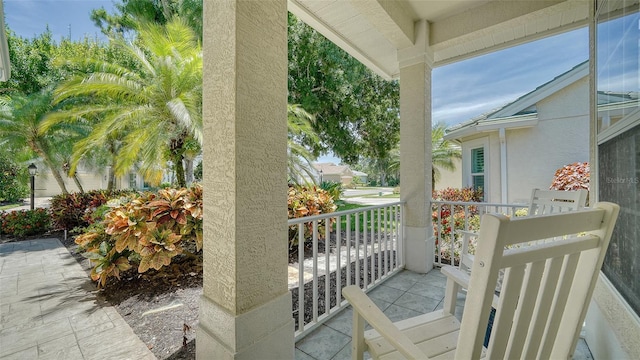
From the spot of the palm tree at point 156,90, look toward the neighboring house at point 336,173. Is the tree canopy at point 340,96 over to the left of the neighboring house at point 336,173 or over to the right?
right

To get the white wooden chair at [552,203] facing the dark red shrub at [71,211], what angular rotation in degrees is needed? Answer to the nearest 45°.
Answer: approximately 45° to its right

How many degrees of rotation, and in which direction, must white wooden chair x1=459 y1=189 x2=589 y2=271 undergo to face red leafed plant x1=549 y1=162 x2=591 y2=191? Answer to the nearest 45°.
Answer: approximately 135° to its right

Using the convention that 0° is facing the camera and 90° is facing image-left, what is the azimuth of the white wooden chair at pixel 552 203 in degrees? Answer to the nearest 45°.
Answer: approximately 45°

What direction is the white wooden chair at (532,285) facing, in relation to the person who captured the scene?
facing away from the viewer and to the left of the viewer

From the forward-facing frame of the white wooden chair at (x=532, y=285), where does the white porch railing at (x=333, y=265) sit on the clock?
The white porch railing is roughly at 12 o'clock from the white wooden chair.

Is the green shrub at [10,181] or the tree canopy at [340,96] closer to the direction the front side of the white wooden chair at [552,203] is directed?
the green shrub

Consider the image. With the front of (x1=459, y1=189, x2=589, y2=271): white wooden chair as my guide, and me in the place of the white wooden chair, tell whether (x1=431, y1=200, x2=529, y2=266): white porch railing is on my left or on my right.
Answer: on my right

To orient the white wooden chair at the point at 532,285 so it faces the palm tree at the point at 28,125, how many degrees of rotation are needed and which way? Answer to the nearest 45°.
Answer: approximately 45° to its left
